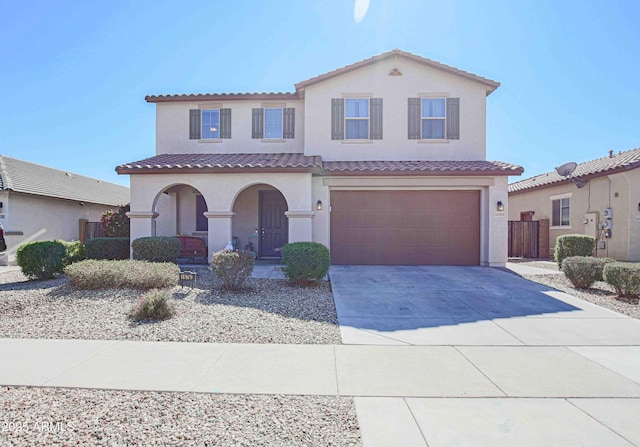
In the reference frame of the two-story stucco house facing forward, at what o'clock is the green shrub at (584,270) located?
The green shrub is roughly at 10 o'clock from the two-story stucco house.

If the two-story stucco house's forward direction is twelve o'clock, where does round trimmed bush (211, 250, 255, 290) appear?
The round trimmed bush is roughly at 1 o'clock from the two-story stucco house.

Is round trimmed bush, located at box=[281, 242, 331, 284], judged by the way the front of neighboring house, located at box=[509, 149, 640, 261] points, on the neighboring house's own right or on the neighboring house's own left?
on the neighboring house's own right

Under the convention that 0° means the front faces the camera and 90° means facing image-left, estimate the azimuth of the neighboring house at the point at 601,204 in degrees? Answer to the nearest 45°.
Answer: approximately 315°

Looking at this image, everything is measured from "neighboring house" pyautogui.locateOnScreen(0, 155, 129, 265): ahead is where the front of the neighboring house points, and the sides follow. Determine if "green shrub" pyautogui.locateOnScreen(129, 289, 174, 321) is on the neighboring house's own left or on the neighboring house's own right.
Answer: on the neighboring house's own left

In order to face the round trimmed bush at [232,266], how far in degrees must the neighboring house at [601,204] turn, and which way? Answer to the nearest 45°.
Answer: approximately 90° to its right

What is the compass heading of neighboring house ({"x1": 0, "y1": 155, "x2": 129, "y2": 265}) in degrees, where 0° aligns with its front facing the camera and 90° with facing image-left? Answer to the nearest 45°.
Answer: approximately 45°

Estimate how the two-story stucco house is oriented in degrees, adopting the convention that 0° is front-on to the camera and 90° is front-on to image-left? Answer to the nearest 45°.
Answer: approximately 0°

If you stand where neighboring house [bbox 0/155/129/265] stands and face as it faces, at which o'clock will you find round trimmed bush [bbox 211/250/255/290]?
The round trimmed bush is roughly at 10 o'clock from the neighboring house.
